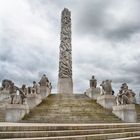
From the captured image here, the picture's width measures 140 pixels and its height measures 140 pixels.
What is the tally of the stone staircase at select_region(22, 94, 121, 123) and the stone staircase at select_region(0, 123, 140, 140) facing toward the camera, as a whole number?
2

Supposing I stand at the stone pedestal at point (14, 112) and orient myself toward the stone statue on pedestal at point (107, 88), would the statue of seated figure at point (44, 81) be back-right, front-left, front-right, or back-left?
front-left

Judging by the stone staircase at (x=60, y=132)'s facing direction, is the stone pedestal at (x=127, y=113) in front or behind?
behind

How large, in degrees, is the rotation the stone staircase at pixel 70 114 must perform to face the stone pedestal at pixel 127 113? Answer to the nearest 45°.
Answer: approximately 90° to its left

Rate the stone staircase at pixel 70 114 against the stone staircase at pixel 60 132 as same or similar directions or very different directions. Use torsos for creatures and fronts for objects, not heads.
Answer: same or similar directions

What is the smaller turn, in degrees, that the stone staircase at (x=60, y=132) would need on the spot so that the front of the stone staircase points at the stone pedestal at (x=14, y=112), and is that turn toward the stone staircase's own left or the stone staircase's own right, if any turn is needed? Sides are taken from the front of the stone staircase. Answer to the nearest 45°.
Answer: approximately 135° to the stone staircase's own right

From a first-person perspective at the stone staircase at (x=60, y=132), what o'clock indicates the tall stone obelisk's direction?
The tall stone obelisk is roughly at 6 o'clock from the stone staircase.

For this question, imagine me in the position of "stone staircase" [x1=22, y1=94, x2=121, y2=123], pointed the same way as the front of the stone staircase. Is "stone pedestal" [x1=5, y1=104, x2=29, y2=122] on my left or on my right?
on my right

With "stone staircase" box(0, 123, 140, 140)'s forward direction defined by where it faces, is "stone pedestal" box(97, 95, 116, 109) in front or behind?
behind

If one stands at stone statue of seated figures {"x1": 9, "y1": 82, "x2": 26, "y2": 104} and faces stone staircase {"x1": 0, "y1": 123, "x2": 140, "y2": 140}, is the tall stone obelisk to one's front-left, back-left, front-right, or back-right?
back-left

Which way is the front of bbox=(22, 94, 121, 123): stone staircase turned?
toward the camera

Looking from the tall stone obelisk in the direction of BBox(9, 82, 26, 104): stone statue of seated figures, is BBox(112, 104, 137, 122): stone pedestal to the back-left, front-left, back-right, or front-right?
front-left

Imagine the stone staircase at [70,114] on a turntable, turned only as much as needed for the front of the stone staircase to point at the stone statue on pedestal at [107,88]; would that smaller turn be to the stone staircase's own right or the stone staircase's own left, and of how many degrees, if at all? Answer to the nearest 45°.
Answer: approximately 135° to the stone staircase's own left

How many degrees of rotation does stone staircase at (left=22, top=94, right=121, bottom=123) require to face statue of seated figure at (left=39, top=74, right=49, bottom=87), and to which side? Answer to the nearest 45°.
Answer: approximately 180°
